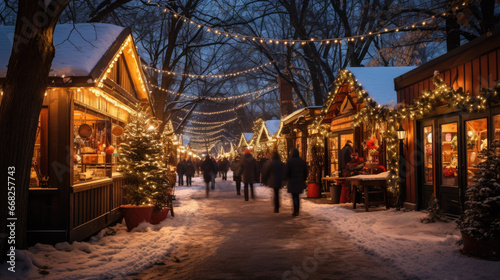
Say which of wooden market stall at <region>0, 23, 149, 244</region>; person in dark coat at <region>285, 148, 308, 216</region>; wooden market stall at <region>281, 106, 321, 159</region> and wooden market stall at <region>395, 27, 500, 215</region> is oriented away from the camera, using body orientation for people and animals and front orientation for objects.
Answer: the person in dark coat

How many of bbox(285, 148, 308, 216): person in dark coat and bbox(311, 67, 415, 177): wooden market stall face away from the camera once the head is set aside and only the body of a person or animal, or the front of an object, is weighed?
1

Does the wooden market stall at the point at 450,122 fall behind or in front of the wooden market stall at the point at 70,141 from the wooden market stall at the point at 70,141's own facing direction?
in front

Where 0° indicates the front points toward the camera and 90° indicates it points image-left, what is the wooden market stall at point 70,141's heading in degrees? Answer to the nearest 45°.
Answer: approximately 315°

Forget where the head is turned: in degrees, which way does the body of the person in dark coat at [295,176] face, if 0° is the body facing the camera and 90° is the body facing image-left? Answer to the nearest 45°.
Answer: approximately 180°

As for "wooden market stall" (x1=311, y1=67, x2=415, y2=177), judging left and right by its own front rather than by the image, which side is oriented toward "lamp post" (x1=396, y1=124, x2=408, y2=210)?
left

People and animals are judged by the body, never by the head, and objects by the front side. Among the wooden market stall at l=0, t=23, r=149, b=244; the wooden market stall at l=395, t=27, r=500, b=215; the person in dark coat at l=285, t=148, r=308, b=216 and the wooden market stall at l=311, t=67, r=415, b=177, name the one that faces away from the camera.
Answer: the person in dark coat

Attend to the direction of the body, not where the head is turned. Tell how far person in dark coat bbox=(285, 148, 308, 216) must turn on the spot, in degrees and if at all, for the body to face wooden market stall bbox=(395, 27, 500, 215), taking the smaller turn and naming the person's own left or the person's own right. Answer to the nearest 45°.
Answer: approximately 135° to the person's own right

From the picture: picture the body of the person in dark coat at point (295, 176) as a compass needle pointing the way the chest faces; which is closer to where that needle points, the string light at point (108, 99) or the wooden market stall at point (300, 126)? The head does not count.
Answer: the wooden market stall

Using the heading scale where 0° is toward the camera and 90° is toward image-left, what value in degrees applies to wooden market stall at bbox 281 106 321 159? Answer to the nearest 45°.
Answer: approximately 45°
